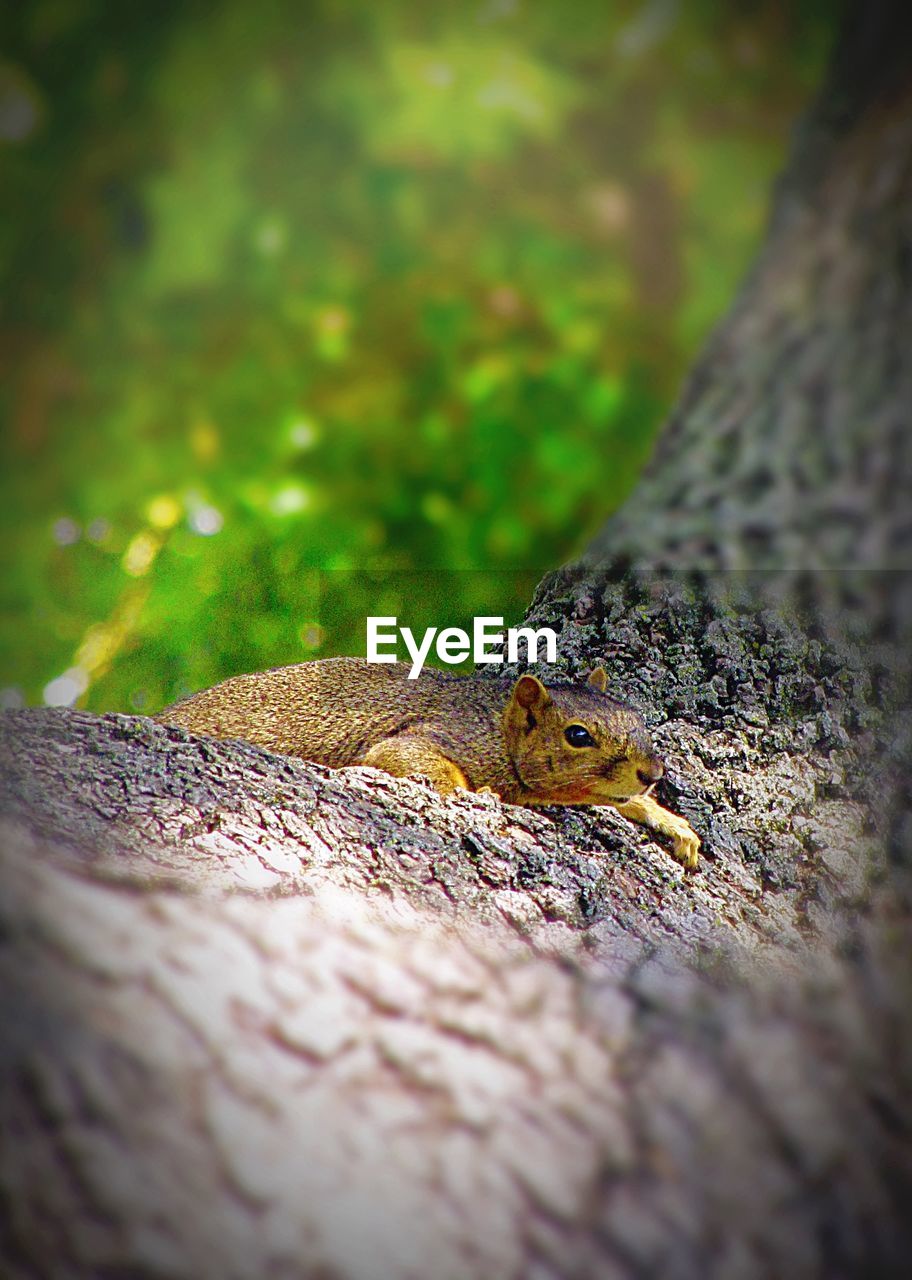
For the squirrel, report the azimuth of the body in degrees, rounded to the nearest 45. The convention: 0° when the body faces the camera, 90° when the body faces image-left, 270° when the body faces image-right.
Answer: approximately 270°
